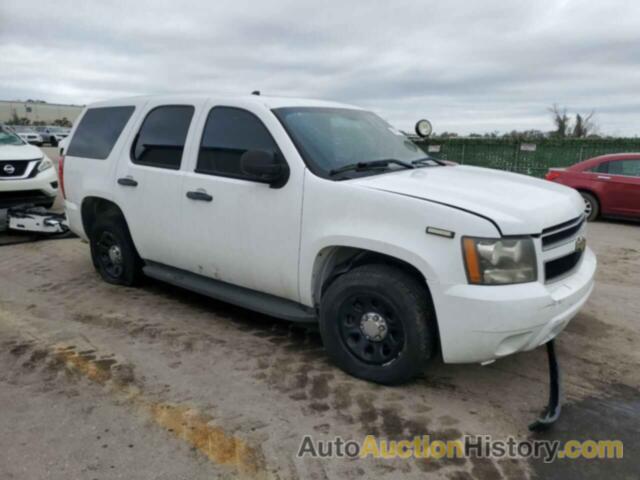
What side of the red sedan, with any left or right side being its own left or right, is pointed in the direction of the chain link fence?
left

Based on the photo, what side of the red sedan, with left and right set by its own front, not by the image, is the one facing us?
right

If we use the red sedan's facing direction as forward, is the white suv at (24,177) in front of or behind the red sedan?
behind

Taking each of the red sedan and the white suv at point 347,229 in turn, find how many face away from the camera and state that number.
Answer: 0

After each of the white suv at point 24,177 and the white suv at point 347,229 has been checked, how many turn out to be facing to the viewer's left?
0

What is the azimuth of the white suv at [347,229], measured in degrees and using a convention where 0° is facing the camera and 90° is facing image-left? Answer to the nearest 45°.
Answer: approximately 315°
